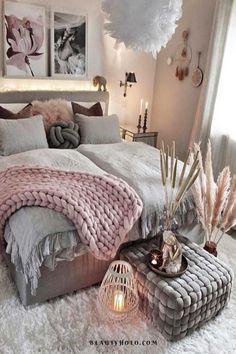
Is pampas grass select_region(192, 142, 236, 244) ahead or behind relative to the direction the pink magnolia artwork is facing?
ahead

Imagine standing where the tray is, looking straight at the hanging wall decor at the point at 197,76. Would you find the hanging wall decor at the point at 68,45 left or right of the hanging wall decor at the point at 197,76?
left

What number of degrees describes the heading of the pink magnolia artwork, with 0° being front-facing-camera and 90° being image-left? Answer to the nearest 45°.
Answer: approximately 315°

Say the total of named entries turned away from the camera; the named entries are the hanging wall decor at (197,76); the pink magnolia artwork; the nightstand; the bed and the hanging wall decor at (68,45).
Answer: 0

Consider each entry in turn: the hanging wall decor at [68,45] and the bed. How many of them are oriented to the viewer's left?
0

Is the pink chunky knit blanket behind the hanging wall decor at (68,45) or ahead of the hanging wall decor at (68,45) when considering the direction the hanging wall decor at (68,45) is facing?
ahead

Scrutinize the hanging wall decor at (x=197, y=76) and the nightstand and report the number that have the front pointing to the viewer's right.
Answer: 0

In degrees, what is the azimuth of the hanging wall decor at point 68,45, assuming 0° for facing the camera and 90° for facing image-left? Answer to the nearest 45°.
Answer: approximately 315°

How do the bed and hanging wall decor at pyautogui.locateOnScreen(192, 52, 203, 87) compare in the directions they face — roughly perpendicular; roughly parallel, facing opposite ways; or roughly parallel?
roughly perpendicular

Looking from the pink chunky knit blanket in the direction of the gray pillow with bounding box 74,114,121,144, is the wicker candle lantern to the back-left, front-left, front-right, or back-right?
back-right

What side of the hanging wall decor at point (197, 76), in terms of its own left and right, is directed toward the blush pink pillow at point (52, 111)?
front

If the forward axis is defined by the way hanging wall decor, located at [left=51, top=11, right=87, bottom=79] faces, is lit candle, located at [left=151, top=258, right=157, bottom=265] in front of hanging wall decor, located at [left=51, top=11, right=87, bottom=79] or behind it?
in front

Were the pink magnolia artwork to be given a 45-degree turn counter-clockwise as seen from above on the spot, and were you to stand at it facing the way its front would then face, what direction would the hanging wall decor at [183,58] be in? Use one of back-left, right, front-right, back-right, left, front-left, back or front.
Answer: front

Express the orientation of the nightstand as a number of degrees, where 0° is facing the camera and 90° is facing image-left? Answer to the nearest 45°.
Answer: approximately 45°

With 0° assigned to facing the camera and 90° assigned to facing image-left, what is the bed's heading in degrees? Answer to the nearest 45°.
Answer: approximately 315°

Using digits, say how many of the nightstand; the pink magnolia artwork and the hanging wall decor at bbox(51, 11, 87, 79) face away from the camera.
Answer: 0
